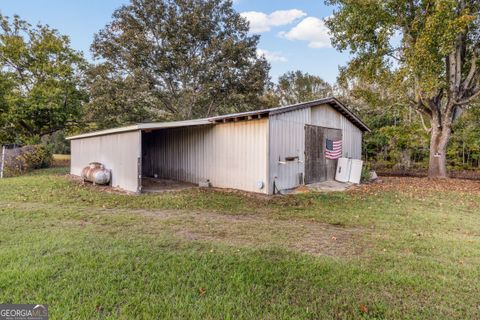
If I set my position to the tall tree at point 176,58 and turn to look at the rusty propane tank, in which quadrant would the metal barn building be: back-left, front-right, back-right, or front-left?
front-left
